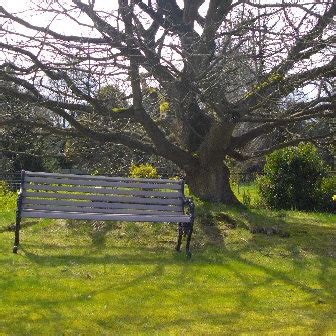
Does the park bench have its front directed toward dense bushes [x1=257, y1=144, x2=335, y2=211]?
no
